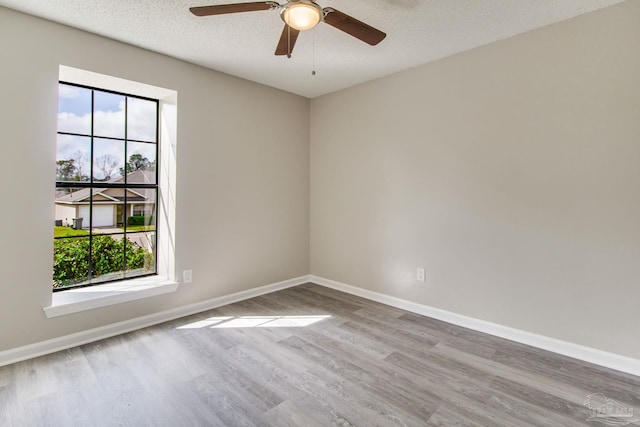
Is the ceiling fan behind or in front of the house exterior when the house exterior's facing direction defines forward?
in front

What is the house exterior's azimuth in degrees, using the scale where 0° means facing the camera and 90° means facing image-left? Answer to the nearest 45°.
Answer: approximately 315°
